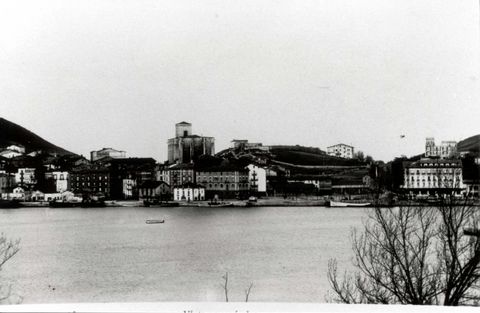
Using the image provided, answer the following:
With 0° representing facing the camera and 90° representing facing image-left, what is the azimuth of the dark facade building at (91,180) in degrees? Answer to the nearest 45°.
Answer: approximately 0°

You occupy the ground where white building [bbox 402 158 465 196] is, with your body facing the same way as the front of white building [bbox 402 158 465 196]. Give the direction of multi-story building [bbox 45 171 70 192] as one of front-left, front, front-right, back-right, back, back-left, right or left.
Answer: right

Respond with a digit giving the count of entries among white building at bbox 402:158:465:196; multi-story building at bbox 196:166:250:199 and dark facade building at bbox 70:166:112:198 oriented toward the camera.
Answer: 3

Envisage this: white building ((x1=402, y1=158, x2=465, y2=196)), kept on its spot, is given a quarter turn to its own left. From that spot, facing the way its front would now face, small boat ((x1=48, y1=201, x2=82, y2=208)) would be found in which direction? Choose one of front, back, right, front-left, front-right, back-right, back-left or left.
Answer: back

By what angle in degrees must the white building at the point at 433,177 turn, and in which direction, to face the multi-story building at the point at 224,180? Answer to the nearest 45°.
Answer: approximately 90° to its right

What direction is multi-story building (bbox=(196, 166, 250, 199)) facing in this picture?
toward the camera

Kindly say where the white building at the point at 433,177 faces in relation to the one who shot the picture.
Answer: facing the viewer

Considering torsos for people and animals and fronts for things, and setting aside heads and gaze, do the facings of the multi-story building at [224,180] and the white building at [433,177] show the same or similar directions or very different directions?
same or similar directions

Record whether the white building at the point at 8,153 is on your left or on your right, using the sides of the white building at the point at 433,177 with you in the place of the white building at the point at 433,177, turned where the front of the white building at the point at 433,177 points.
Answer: on your right

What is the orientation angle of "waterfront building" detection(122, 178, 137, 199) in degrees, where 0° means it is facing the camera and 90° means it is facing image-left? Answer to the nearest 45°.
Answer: approximately 0°

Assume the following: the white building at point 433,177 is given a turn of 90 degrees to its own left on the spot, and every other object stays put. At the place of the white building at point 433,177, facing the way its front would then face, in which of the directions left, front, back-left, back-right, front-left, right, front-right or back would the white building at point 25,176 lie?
back
